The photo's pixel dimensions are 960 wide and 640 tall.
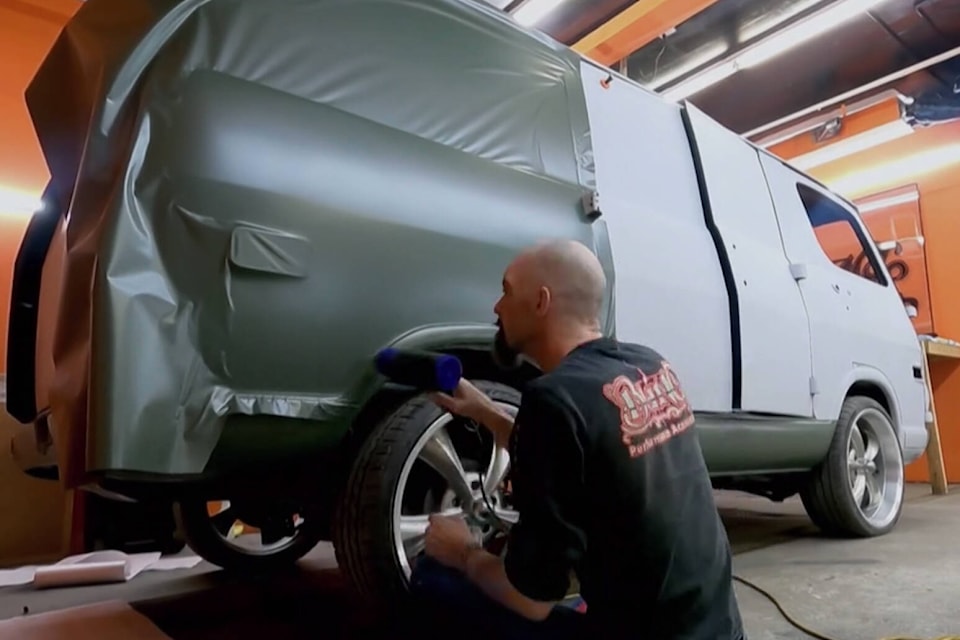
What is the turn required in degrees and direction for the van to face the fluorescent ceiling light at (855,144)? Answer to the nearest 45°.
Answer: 0° — it already faces it

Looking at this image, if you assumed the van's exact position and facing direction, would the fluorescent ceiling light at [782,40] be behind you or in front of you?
in front

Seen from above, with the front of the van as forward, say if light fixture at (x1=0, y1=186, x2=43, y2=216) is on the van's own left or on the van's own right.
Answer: on the van's own left

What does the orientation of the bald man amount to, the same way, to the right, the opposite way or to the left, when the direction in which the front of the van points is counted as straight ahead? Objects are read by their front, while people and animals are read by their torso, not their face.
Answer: to the left

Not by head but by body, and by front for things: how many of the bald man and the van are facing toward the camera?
0

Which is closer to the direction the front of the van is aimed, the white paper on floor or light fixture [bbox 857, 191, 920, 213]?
the light fixture

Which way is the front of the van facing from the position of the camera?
facing away from the viewer and to the right of the viewer

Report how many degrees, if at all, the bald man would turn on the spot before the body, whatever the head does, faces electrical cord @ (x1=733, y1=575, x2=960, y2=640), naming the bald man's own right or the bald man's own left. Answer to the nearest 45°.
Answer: approximately 90° to the bald man's own right

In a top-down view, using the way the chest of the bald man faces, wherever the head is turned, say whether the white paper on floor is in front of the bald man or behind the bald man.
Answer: in front

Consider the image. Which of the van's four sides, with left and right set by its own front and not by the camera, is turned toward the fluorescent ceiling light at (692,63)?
front

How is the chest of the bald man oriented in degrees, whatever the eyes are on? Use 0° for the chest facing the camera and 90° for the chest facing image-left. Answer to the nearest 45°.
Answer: approximately 135°
